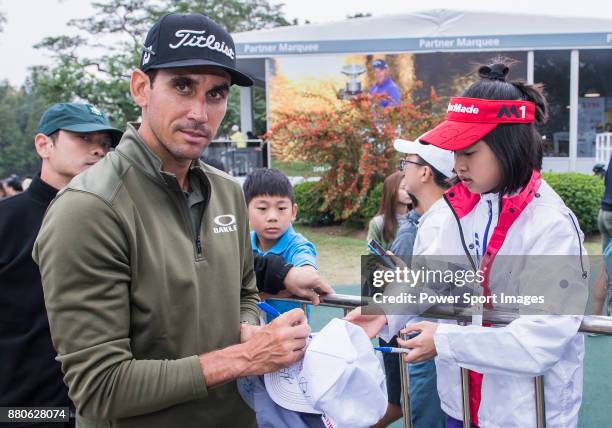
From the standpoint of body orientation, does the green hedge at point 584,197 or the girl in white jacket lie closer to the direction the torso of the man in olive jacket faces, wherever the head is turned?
the girl in white jacket

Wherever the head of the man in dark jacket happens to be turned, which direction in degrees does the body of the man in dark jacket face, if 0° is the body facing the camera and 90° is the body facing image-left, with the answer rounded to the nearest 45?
approximately 315°

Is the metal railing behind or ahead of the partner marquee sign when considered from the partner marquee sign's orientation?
ahead

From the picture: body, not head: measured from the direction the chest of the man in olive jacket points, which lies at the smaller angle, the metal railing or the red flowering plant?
the metal railing

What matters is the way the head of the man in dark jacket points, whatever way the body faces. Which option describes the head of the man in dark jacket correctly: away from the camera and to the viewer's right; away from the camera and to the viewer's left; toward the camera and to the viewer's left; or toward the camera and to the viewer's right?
toward the camera and to the viewer's right

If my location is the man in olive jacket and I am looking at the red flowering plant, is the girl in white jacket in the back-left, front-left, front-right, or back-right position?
front-right

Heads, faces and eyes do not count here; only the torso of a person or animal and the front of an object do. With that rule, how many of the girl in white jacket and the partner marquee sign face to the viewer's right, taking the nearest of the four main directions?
0

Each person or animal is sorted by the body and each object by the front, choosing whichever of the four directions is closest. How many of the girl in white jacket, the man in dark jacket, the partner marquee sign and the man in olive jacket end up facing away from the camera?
0

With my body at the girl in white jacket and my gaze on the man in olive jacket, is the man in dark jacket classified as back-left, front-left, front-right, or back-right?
front-right

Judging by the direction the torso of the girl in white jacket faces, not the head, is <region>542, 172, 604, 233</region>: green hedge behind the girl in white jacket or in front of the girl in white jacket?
behind

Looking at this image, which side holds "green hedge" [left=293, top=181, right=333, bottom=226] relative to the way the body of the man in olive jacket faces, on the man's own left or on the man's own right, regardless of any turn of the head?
on the man's own left

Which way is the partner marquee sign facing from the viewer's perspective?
toward the camera
